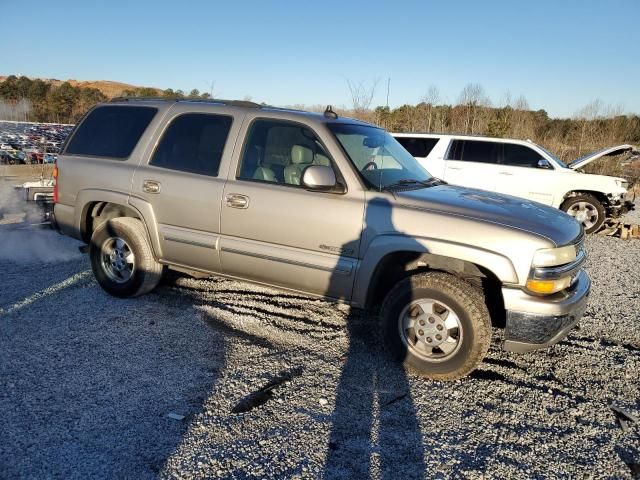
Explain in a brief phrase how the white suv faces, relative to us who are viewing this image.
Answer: facing to the right of the viewer

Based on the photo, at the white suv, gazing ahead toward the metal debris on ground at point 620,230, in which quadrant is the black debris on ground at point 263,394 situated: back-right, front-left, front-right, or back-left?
back-right

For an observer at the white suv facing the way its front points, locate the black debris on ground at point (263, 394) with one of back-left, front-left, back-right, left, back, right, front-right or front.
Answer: right

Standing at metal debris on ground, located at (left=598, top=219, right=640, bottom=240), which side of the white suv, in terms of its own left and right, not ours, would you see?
front
